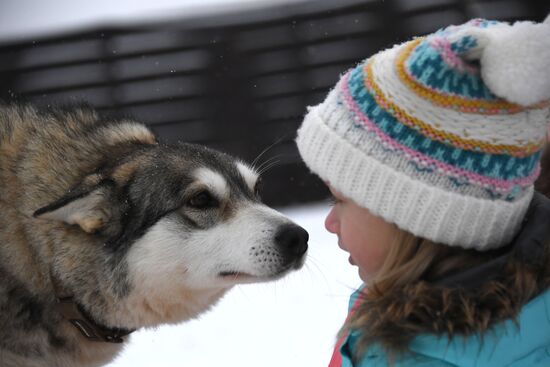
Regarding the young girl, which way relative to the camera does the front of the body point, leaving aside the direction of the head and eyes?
to the viewer's left

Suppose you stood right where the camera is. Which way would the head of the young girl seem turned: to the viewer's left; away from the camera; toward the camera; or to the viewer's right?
to the viewer's left

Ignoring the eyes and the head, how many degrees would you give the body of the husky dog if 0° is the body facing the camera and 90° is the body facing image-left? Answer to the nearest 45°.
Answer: approximately 270°
